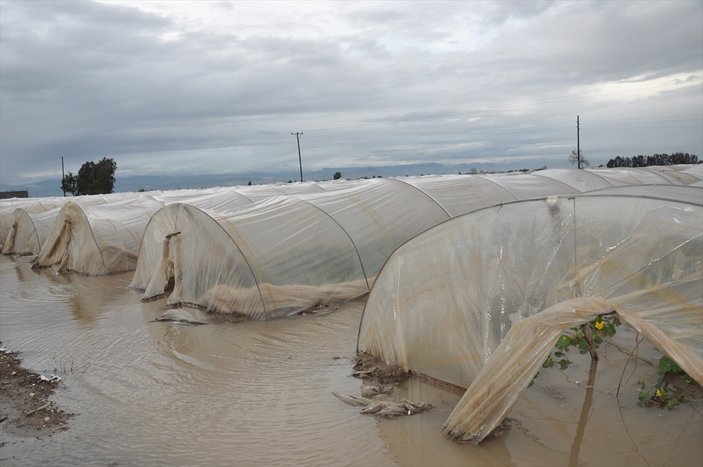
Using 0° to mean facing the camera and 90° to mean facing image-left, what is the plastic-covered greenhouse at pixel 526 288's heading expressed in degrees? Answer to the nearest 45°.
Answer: approximately 0°

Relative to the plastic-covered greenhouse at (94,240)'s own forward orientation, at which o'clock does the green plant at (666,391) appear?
The green plant is roughly at 10 o'clock from the plastic-covered greenhouse.

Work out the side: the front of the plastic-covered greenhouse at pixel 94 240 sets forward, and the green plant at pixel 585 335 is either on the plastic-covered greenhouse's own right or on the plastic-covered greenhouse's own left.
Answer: on the plastic-covered greenhouse's own left

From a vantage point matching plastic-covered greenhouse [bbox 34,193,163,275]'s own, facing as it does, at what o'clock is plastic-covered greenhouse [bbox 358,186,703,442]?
plastic-covered greenhouse [bbox 358,186,703,442] is roughly at 10 o'clock from plastic-covered greenhouse [bbox 34,193,163,275].

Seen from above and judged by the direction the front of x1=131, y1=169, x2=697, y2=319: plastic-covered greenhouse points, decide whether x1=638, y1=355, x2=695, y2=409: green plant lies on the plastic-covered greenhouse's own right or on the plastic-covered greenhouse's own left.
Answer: on the plastic-covered greenhouse's own left

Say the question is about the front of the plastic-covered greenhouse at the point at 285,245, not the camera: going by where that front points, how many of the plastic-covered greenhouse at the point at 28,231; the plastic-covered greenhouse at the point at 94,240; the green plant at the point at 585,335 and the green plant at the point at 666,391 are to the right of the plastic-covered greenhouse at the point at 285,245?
2

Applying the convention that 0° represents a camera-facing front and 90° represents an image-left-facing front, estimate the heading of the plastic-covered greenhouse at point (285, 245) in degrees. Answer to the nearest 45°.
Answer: approximately 45°
